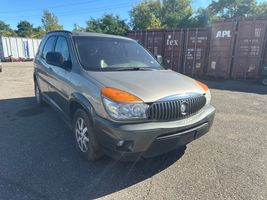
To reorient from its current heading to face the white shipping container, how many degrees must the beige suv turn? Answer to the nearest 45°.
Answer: approximately 180°

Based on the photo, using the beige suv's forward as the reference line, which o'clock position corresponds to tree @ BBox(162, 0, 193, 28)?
The tree is roughly at 8 o'clock from the beige suv.

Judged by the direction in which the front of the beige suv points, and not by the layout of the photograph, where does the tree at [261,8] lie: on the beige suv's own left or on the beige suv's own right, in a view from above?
on the beige suv's own left

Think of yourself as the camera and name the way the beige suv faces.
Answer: facing the viewer and to the right of the viewer

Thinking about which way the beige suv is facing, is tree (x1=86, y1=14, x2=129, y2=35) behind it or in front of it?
behind

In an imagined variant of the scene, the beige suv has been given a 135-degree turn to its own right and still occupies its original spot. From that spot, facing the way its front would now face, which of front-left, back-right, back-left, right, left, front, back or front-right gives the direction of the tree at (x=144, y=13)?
right

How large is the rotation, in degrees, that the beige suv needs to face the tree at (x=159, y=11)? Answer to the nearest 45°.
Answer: approximately 135° to its left

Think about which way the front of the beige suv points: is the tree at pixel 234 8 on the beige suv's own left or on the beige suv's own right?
on the beige suv's own left

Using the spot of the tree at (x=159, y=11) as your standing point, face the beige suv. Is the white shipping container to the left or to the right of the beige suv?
right
